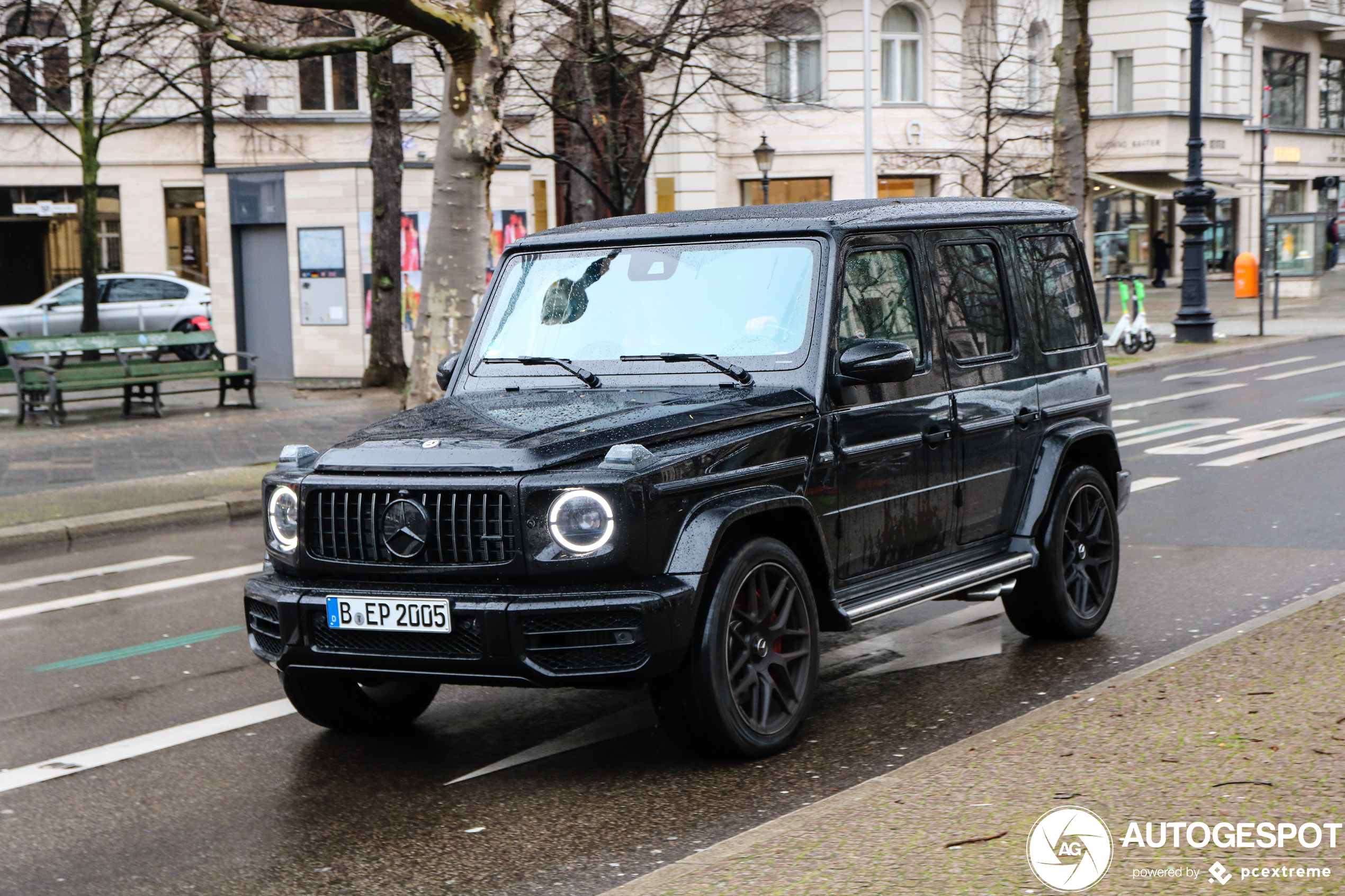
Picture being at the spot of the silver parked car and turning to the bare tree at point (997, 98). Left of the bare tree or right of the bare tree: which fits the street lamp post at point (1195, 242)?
right

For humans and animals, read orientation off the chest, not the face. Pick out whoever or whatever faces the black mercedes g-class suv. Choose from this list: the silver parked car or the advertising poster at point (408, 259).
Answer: the advertising poster

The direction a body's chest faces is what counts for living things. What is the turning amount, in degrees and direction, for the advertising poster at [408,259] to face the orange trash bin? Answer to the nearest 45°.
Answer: approximately 135° to its left

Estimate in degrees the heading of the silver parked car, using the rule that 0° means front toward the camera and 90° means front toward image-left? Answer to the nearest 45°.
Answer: approximately 90°

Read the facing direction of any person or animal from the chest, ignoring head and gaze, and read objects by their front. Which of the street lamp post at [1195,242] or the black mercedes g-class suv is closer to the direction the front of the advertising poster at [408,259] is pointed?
the black mercedes g-class suv

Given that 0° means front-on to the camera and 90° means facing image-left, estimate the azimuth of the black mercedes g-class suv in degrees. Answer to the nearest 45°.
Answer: approximately 45°

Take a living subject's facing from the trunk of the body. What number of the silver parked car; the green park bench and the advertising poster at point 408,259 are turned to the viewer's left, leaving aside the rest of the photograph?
1

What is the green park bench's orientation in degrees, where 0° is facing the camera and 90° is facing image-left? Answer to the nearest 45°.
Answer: approximately 315°

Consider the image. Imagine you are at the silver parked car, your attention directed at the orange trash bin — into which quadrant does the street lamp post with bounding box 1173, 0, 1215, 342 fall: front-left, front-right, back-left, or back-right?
front-right

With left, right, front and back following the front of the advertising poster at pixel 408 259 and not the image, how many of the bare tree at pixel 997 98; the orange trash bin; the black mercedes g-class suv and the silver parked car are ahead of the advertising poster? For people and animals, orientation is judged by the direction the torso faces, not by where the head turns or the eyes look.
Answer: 1

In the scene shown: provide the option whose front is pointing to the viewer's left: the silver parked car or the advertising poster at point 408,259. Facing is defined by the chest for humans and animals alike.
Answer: the silver parked car

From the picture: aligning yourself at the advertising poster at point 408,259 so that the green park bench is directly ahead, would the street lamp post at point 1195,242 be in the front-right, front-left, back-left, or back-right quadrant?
back-left

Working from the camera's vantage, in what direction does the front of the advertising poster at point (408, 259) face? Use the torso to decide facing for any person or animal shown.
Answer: facing the viewer

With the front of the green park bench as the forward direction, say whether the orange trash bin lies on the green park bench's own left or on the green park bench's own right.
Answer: on the green park bench's own left

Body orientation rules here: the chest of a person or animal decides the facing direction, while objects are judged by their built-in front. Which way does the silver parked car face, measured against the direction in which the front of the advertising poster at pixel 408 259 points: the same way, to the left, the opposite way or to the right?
to the right

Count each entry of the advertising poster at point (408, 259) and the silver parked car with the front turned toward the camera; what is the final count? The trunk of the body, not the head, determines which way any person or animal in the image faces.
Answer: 1

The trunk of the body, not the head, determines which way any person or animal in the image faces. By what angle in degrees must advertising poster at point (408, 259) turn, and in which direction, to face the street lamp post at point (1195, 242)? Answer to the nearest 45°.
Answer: approximately 90° to its left
